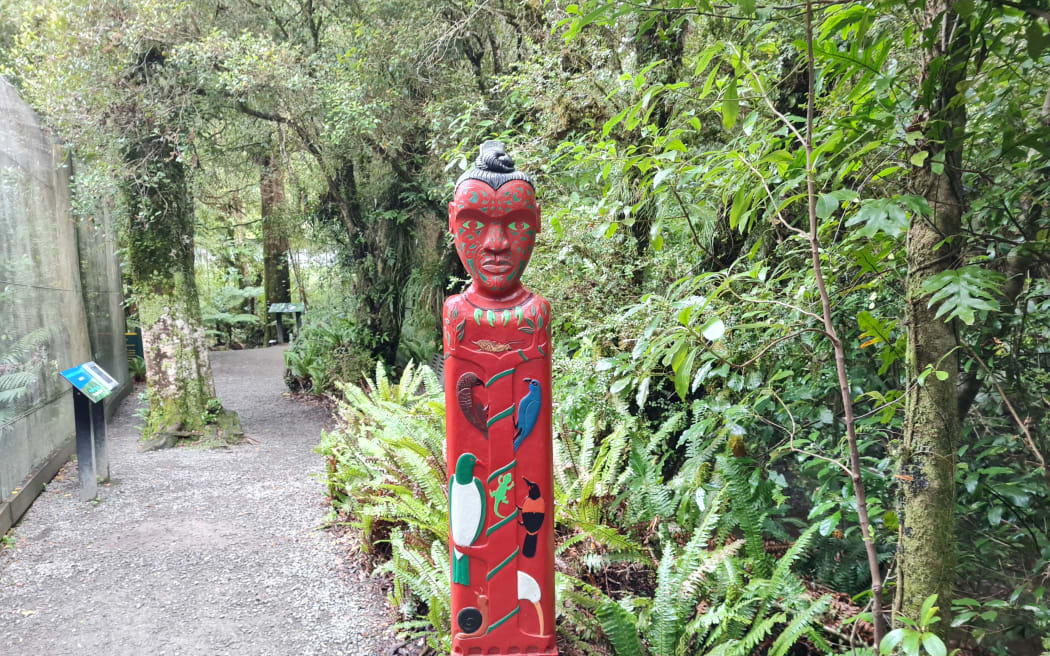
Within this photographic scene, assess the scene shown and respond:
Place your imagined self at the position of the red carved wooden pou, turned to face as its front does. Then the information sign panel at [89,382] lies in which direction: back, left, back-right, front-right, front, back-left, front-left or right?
back-right

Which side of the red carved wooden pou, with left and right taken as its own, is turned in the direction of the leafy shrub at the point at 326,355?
back

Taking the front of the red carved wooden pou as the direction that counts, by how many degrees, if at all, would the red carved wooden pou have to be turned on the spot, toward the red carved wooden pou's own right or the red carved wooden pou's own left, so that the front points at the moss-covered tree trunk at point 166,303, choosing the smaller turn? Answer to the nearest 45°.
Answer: approximately 135° to the red carved wooden pou's own right

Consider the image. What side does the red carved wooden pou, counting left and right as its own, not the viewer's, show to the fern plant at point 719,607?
left

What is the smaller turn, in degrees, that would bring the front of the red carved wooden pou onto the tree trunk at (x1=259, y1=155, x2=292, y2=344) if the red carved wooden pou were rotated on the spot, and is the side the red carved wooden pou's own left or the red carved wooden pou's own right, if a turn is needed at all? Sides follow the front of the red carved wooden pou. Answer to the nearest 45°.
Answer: approximately 180°

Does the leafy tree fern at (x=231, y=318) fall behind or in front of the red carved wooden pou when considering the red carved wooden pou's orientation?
behind

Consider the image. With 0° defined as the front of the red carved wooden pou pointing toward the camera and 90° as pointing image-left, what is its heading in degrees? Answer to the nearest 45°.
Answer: approximately 0°

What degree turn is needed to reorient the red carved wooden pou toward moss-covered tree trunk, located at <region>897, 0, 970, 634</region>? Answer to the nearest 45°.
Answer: approximately 45° to its left

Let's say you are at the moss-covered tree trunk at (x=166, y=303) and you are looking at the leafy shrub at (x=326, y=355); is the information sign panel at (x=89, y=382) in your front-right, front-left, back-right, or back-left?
back-right
